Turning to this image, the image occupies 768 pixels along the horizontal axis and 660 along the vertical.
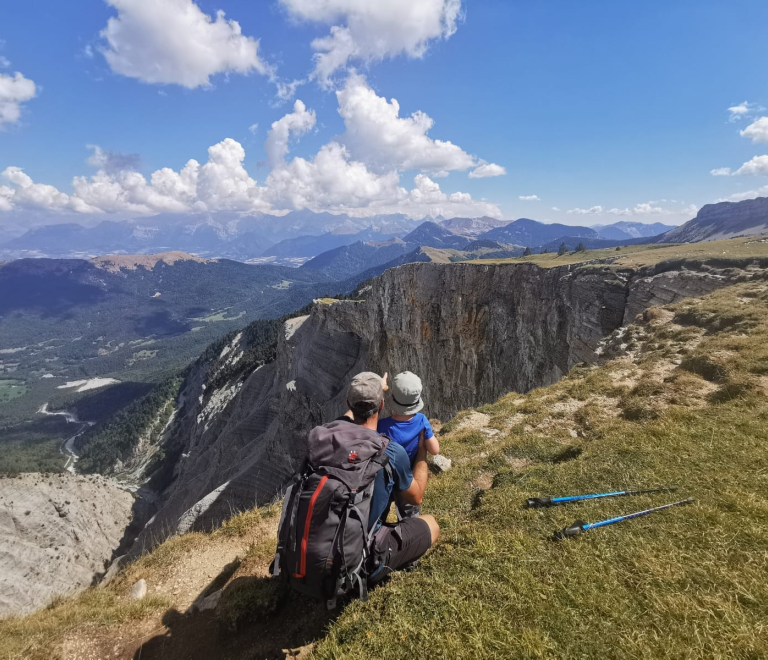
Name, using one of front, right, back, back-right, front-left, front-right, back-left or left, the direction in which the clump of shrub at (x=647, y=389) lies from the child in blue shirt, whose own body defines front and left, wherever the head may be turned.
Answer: front-right

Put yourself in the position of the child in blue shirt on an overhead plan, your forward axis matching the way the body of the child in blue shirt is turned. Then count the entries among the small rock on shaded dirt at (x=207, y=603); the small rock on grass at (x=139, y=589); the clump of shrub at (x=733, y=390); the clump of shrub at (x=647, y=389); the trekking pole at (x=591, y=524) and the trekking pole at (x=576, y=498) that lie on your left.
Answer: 2

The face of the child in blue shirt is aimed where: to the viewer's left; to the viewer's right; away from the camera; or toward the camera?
away from the camera

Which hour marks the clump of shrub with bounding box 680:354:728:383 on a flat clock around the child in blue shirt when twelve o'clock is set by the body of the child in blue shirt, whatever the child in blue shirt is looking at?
The clump of shrub is roughly at 2 o'clock from the child in blue shirt.

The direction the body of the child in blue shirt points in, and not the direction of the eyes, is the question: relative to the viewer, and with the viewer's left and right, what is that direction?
facing away from the viewer

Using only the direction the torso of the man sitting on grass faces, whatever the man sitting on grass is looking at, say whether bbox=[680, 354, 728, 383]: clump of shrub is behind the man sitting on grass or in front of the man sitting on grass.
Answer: in front

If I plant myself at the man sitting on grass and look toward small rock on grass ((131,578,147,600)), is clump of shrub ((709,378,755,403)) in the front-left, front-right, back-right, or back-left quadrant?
back-right

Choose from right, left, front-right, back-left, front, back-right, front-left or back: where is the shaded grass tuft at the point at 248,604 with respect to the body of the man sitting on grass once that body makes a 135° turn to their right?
right

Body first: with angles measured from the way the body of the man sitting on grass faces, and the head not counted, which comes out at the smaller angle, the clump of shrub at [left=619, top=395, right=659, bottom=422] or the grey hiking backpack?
the clump of shrub

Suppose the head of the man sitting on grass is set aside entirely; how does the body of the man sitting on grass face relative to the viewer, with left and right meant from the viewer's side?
facing away from the viewer and to the right of the viewer

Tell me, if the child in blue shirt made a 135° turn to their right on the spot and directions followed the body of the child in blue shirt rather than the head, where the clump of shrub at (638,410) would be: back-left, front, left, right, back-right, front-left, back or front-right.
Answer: left

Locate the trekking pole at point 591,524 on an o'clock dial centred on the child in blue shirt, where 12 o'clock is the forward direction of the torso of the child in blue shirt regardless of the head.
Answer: The trekking pole is roughly at 3 o'clock from the child in blue shirt.

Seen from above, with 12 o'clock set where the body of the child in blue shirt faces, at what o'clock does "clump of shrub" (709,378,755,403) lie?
The clump of shrub is roughly at 2 o'clock from the child in blue shirt.

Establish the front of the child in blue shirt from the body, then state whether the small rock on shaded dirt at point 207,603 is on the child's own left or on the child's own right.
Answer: on the child's own left

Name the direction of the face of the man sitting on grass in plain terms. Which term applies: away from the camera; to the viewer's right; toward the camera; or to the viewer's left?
away from the camera
